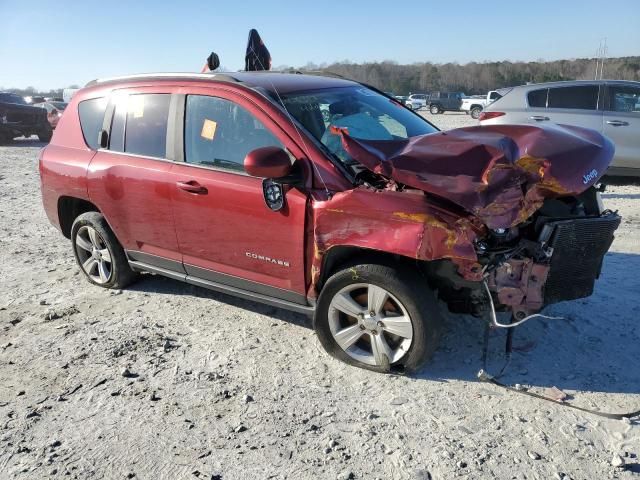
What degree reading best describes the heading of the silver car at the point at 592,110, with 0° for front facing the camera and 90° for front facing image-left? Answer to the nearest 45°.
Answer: approximately 270°

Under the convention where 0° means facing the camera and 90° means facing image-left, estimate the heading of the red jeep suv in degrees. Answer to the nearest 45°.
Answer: approximately 315°

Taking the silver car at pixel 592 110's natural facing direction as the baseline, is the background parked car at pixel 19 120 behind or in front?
behind

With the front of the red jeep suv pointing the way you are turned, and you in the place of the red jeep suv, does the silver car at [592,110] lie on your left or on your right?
on your left

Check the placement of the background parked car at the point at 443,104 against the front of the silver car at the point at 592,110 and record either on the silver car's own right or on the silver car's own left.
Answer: on the silver car's own left

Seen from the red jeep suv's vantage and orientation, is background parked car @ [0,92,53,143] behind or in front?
behind

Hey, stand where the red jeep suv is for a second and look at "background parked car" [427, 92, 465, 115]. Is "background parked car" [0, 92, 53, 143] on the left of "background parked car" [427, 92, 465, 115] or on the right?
left
